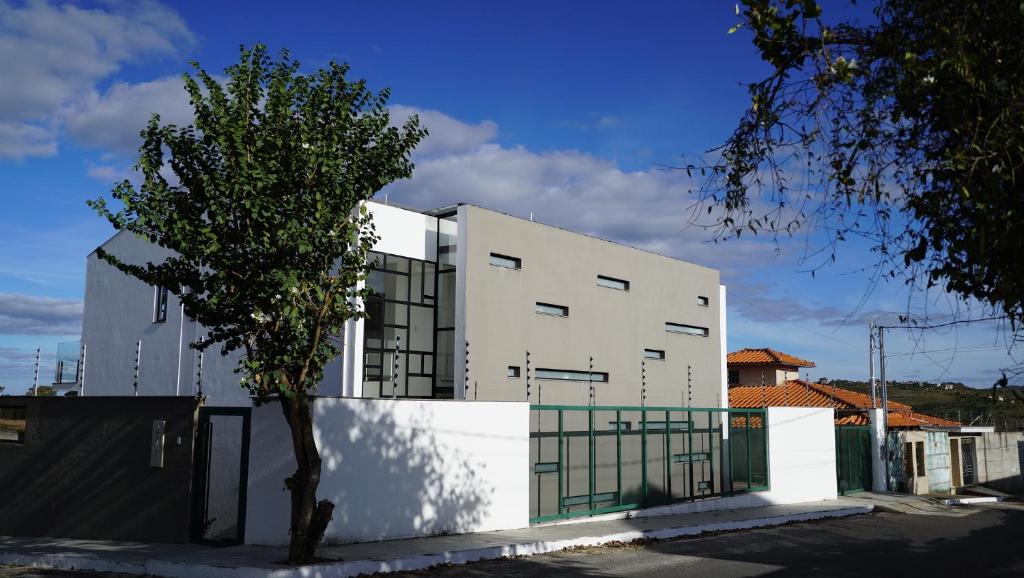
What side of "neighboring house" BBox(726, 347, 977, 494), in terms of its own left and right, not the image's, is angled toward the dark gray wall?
right

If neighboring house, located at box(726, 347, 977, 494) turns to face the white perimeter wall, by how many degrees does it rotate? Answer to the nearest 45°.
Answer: approximately 45° to its right

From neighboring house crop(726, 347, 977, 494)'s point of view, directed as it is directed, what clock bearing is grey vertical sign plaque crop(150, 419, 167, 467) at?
The grey vertical sign plaque is roughly at 2 o'clock from the neighboring house.

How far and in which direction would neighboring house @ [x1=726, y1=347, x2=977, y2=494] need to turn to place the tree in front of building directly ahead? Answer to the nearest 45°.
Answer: approximately 45° to its right

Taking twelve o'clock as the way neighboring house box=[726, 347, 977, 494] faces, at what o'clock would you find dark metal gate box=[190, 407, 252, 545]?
The dark metal gate is roughly at 2 o'clock from the neighboring house.

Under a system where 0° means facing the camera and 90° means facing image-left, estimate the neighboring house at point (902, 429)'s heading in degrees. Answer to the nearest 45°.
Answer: approximately 315°

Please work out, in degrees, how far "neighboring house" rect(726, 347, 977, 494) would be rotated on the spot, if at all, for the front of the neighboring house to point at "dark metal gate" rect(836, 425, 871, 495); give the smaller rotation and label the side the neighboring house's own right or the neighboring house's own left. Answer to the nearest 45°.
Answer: approximately 45° to the neighboring house's own right
